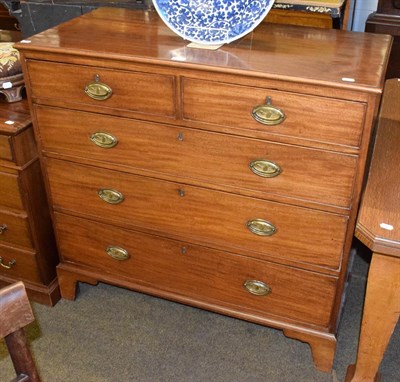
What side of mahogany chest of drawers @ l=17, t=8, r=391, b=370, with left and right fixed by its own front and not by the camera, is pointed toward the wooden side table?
left

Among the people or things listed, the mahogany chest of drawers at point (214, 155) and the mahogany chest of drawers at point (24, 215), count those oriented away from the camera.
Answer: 0

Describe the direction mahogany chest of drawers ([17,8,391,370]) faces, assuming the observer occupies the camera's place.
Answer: facing the viewer and to the left of the viewer

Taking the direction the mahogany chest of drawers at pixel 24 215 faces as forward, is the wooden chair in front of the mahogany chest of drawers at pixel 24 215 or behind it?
in front

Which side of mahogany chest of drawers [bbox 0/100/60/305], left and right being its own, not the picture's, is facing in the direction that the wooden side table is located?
left

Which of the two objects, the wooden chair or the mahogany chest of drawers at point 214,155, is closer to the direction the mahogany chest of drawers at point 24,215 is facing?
the wooden chair

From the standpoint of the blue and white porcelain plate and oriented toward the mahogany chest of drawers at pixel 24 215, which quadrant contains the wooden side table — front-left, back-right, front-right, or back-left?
back-left

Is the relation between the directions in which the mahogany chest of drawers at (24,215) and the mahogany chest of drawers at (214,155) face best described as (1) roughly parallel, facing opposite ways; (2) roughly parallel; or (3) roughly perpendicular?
roughly parallel
